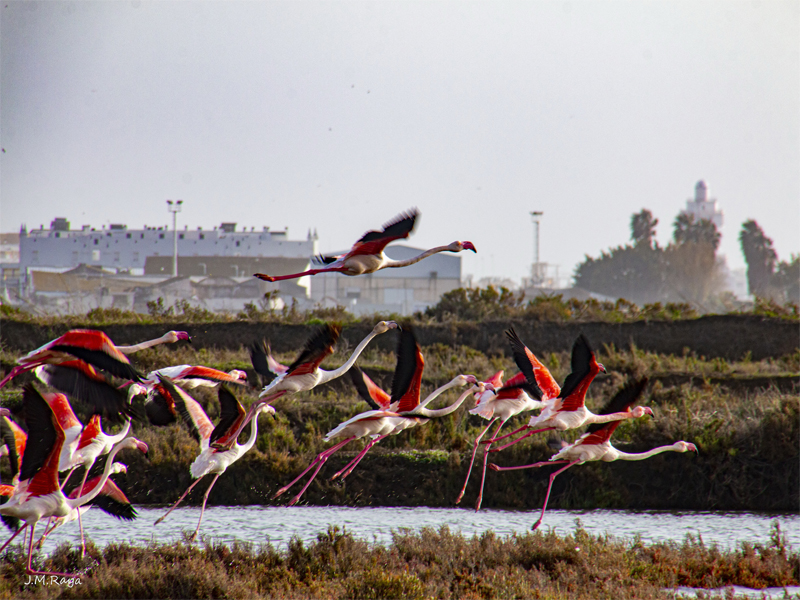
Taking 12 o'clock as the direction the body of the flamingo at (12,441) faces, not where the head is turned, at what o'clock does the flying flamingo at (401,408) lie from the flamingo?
The flying flamingo is roughly at 1 o'clock from the flamingo.

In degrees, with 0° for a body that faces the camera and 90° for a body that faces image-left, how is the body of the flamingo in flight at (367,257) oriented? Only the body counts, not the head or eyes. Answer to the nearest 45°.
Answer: approximately 270°

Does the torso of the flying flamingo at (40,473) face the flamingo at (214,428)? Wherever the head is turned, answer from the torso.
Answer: yes

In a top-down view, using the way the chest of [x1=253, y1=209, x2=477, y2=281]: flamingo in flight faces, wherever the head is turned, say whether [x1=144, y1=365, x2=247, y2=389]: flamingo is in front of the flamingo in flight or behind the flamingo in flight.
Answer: behind

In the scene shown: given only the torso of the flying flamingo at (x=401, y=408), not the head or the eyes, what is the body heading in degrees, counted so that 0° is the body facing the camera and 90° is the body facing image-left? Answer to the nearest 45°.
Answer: approximately 270°

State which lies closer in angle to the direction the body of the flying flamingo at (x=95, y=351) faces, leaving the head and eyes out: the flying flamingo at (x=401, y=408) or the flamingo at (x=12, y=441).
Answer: the flying flamingo

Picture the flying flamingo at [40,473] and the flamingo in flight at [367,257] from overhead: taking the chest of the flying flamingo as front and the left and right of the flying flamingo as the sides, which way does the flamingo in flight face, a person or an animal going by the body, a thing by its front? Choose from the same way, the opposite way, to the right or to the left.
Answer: the same way

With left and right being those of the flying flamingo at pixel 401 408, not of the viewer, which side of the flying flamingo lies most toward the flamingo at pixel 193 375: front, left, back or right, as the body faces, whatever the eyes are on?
back

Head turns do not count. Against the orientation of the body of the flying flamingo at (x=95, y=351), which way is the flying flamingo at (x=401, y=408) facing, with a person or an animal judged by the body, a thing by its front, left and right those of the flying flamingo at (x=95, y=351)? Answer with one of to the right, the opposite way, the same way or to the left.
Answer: the same way

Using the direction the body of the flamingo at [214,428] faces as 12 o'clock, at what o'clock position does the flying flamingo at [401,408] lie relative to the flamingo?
The flying flamingo is roughly at 1 o'clock from the flamingo.

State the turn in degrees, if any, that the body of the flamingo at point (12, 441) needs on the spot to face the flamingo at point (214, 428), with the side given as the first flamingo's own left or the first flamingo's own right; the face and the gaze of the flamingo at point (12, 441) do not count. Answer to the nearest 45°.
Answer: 0° — it already faces it

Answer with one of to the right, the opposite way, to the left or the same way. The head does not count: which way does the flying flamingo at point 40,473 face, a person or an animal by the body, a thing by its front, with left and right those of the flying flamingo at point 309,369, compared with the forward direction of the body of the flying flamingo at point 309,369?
the same way

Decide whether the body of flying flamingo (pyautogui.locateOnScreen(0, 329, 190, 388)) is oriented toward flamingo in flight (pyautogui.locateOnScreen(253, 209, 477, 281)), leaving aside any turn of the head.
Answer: yes

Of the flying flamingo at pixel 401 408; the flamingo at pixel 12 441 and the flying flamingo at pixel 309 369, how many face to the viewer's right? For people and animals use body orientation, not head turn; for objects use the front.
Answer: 3

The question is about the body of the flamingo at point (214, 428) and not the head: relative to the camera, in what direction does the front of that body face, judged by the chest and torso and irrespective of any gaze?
to the viewer's right

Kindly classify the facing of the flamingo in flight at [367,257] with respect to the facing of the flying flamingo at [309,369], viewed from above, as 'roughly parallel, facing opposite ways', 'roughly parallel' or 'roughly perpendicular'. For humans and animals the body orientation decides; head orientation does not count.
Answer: roughly parallel

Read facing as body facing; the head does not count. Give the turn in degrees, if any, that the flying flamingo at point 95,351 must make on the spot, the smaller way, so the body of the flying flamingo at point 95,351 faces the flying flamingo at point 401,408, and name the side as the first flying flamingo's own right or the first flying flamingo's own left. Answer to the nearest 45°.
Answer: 0° — it already faces it

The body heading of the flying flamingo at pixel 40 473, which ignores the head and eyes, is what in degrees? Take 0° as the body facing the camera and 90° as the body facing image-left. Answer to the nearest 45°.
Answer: approximately 270°

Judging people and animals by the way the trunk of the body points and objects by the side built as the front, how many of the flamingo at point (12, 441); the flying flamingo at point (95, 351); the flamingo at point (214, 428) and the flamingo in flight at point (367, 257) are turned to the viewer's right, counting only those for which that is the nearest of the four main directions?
4
